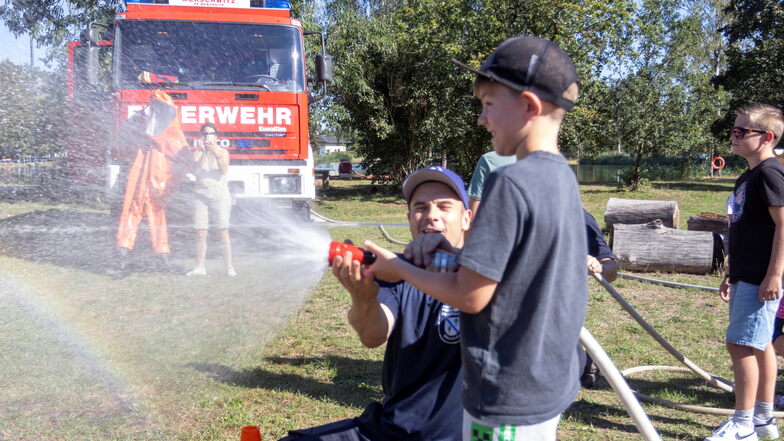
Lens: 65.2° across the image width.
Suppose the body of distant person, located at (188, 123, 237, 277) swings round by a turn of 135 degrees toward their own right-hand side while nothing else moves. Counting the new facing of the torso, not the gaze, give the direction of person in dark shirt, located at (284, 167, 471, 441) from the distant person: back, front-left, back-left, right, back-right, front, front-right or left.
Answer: back-left

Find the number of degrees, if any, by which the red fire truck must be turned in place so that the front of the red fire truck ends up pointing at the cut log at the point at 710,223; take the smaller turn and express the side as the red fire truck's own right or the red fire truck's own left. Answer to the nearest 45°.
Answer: approximately 90° to the red fire truck's own left

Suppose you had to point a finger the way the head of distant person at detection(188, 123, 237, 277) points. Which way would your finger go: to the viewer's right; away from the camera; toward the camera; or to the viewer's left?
toward the camera

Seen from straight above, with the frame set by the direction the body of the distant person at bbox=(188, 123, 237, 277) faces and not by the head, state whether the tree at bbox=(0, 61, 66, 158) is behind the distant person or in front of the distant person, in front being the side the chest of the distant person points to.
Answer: behind

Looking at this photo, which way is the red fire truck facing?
toward the camera

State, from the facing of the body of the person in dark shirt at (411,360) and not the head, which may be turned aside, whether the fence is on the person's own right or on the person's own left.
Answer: on the person's own right

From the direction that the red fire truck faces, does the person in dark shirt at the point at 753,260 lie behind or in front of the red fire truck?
in front

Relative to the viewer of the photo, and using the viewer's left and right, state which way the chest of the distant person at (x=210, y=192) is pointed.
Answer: facing the viewer

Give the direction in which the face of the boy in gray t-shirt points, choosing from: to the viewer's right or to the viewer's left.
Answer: to the viewer's left

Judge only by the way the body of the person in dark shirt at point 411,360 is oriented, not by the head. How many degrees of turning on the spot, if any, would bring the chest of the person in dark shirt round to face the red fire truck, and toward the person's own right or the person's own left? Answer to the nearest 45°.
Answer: approximately 135° to the person's own right

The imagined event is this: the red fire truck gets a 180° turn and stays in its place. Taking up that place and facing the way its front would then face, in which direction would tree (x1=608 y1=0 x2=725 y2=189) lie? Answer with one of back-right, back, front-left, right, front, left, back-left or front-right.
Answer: front-right

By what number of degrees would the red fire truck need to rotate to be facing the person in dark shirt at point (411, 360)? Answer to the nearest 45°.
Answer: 0° — it already faces them

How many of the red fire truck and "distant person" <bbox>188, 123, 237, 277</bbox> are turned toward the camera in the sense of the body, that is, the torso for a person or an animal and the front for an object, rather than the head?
2

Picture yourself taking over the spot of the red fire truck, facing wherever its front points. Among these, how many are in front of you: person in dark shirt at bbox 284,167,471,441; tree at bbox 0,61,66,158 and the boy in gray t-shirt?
2

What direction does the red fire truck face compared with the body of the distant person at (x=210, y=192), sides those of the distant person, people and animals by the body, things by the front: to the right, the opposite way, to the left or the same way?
the same way

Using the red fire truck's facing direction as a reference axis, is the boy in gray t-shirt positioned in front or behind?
in front
